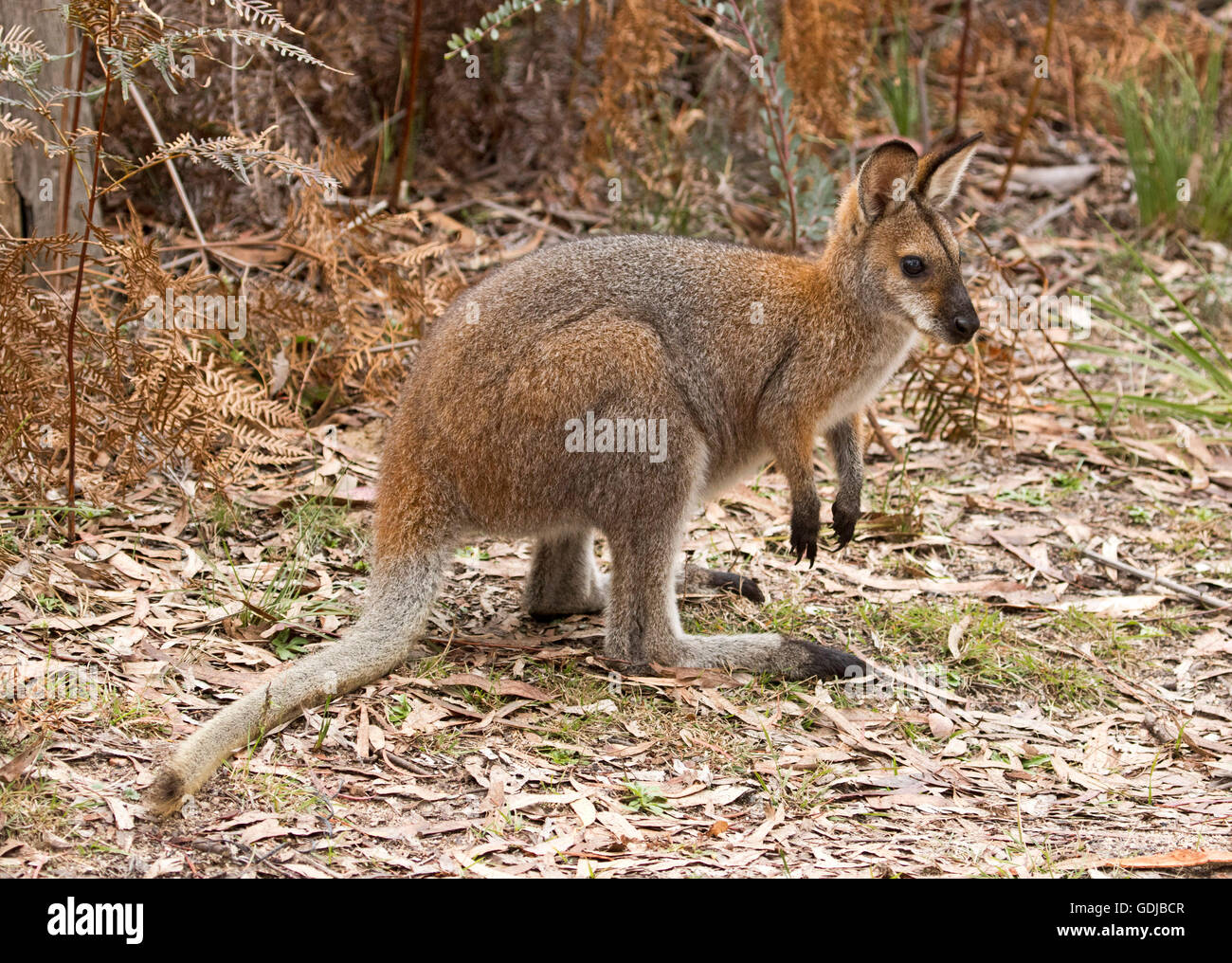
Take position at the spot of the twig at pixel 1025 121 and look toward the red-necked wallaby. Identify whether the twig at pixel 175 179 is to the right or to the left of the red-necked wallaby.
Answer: right

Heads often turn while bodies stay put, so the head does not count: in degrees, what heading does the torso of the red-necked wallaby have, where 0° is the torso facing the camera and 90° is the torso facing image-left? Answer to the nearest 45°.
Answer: approximately 270°

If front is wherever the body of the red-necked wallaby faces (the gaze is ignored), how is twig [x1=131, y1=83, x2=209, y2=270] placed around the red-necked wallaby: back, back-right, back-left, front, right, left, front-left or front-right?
back-left

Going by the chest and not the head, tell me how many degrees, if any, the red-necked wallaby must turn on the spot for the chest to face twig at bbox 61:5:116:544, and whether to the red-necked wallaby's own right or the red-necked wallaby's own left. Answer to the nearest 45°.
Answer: approximately 180°

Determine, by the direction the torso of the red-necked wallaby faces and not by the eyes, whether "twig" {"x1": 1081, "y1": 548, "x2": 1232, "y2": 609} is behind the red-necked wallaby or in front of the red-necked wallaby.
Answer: in front

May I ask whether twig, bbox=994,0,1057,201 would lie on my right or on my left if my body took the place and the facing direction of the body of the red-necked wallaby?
on my left
